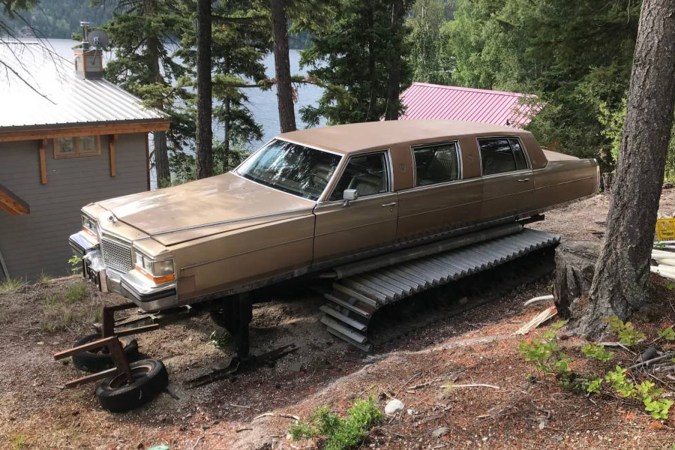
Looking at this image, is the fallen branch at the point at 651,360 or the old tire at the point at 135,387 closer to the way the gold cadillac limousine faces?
the old tire

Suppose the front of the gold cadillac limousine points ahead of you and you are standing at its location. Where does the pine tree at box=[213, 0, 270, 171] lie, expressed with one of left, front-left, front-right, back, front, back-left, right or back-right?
back-right

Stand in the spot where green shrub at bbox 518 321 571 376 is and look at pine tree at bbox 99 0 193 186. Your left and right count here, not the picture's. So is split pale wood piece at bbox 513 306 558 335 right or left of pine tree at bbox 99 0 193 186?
right

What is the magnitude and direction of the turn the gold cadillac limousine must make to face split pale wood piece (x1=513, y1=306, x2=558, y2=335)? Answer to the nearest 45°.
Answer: approximately 90° to its left

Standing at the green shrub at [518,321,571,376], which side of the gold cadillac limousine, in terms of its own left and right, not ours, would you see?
left

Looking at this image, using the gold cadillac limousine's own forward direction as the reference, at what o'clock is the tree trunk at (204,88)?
The tree trunk is roughly at 4 o'clock from the gold cadillac limousine.

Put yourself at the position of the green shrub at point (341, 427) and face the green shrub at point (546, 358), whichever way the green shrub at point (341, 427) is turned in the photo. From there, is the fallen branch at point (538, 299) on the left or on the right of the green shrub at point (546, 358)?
left

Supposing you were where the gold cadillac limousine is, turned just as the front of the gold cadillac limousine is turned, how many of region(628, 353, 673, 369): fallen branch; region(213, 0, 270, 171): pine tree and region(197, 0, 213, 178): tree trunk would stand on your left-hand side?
1

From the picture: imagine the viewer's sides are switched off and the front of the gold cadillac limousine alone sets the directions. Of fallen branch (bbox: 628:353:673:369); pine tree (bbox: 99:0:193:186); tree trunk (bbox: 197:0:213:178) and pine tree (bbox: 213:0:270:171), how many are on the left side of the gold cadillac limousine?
1

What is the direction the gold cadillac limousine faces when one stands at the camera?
facing the viewer and to the left of the viewer

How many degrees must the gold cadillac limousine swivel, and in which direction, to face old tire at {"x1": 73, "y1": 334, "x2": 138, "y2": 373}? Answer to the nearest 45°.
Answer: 0° — it already faces it

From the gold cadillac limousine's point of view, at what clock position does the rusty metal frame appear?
The rusty metal frame is roughly at 12 o'clock from the gold cadillac limousine.

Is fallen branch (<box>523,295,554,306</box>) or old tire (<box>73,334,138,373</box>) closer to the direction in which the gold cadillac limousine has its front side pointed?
the old tire

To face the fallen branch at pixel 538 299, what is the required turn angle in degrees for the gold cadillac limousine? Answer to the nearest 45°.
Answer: approximately 135° to its left

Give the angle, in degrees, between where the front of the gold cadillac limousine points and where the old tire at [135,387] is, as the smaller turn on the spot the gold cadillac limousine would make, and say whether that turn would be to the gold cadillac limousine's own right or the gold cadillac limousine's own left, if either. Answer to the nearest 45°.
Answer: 0° — it already faces it

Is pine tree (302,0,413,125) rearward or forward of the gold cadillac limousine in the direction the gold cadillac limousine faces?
rearward

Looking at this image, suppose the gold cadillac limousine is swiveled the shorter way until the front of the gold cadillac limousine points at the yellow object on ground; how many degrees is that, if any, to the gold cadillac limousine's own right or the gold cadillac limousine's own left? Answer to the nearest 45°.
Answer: approximately 135° to the gold cadillac limousine's own left
